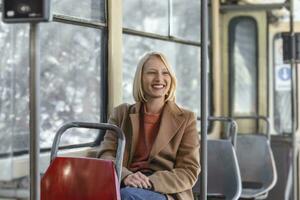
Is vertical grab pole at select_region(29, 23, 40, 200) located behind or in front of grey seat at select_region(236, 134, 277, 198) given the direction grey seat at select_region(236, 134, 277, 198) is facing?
in front

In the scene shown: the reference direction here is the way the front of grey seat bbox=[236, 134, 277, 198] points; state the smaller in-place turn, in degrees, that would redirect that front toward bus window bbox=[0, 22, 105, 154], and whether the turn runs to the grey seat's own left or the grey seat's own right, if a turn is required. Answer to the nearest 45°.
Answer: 0° — it already faces it

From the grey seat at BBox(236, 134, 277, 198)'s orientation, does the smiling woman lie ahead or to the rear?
ahead

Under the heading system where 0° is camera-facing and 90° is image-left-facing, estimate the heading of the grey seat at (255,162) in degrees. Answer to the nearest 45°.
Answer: approximately 45°
